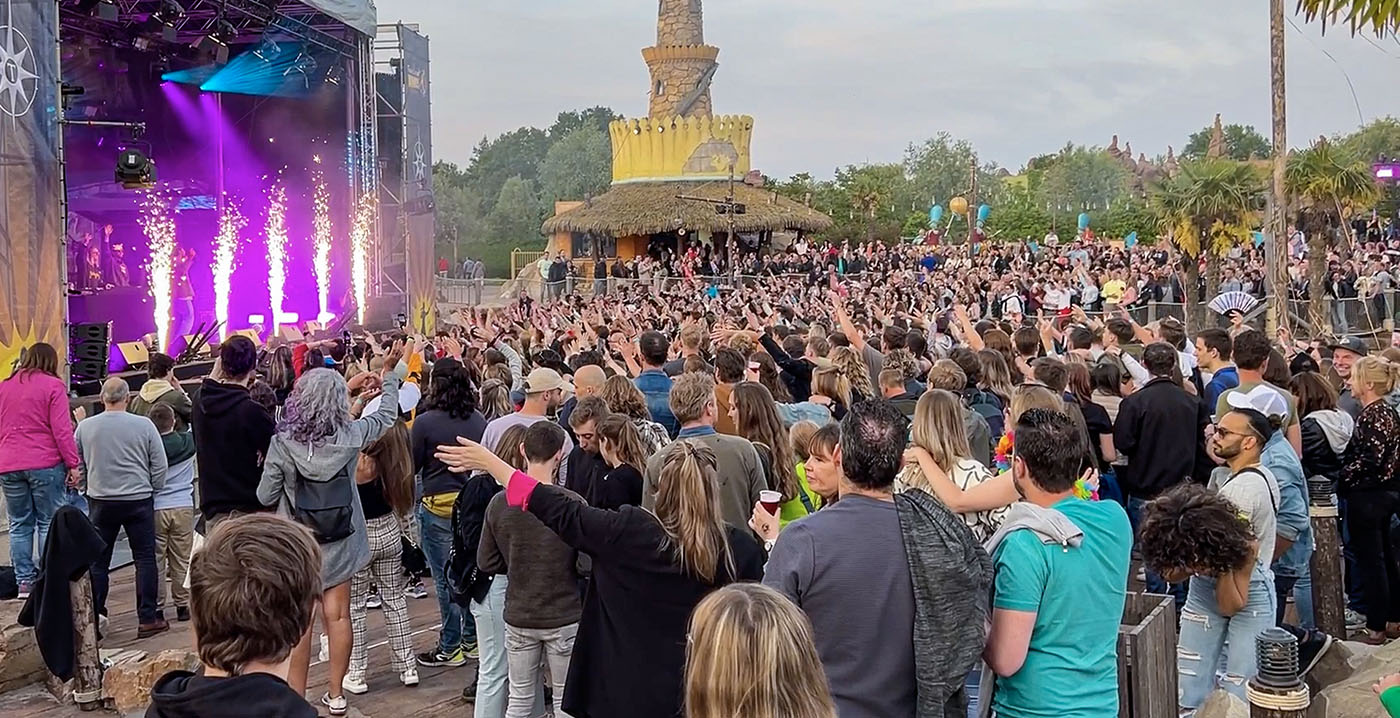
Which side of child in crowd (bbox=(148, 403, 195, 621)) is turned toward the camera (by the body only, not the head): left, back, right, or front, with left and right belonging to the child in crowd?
back

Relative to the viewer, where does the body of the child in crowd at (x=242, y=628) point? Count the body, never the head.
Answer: away from the camera

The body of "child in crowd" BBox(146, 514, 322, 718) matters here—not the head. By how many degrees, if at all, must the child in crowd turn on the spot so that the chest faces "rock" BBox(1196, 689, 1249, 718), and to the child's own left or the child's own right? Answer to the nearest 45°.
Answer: approximately 90° to the child's own right

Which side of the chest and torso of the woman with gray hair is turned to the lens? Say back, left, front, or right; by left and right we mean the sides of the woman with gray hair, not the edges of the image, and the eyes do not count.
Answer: back

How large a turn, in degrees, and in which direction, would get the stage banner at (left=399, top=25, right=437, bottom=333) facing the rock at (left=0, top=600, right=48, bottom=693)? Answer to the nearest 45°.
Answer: approximately 45° to its right

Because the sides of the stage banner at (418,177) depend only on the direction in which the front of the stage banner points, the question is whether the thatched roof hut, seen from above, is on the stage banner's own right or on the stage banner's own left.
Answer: on the stage banner's own left

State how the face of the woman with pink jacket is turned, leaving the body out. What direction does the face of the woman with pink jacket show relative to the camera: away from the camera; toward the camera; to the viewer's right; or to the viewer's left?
away from the camera

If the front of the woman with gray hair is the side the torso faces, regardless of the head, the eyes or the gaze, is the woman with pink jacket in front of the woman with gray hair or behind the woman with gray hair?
in front

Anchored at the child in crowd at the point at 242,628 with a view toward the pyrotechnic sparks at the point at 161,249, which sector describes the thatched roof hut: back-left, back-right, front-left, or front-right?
front-right

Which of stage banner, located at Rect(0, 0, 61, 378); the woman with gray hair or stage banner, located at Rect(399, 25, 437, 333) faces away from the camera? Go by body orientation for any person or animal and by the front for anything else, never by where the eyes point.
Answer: the woman with gray hair

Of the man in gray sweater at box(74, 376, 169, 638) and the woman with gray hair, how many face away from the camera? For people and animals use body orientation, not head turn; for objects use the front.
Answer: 2

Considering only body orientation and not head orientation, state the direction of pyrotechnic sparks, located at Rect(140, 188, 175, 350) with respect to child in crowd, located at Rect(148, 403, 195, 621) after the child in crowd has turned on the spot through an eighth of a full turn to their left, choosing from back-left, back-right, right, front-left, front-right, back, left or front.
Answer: front-right

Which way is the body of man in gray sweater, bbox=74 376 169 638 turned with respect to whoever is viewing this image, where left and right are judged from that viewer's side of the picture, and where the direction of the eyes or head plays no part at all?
facing away from the viewer

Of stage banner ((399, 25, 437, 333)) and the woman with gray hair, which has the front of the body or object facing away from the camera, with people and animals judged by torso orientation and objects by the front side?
the woman with gray hair

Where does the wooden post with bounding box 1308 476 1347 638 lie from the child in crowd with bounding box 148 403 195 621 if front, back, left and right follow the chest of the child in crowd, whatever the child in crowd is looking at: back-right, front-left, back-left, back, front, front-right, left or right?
back-right

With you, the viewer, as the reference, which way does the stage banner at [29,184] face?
facing the viewer and to the right of the viewer

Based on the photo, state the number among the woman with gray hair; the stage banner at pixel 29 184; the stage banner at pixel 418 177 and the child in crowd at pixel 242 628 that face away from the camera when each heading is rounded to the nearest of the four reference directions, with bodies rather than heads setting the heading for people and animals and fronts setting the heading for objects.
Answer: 2

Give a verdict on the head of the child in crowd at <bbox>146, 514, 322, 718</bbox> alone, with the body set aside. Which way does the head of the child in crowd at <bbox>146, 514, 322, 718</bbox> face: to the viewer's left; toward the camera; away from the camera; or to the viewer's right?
away from the camera

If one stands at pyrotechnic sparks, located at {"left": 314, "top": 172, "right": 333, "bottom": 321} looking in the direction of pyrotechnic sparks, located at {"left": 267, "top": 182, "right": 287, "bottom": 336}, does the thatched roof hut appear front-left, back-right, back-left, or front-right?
back-right
